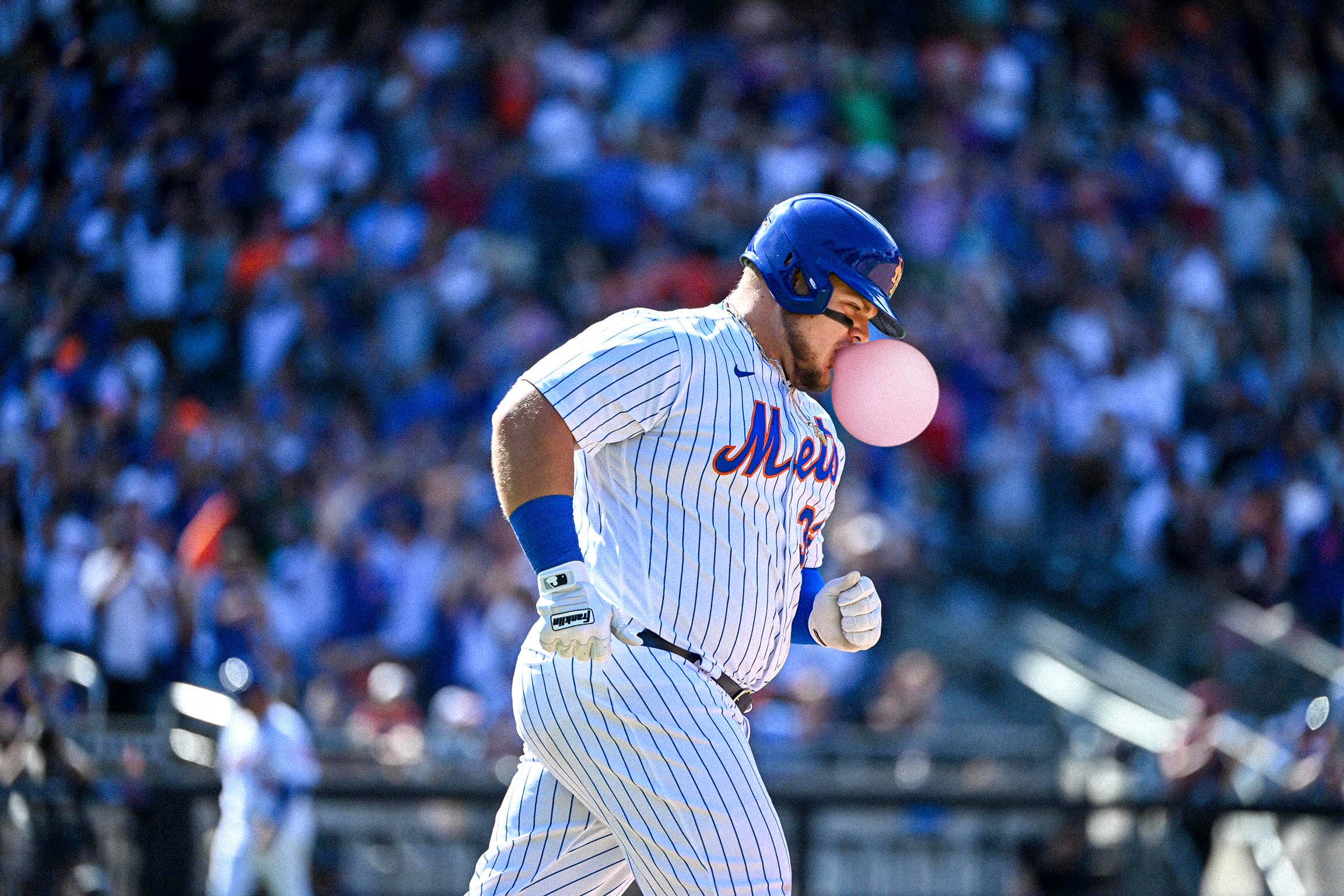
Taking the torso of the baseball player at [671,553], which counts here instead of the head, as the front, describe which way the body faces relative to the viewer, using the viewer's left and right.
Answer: facing the viewer and to the right of the viewer

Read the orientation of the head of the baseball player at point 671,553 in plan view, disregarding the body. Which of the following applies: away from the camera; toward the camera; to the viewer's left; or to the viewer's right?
to the viewer's right

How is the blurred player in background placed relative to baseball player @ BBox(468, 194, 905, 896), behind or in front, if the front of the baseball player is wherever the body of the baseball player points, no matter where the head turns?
behind
